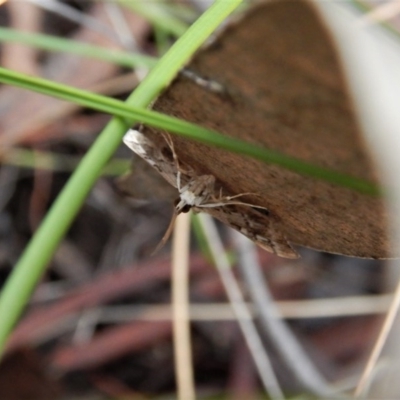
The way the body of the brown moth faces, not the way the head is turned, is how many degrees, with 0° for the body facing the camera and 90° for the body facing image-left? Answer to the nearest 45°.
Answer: approximately 45°
